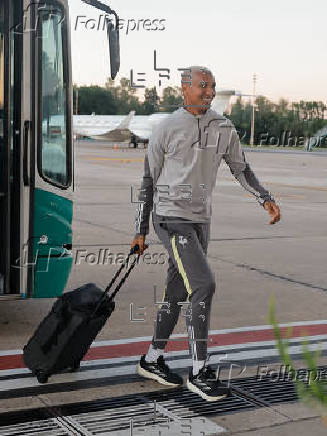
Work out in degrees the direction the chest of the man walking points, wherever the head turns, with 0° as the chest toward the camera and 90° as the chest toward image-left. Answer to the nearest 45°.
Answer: approximately 315°

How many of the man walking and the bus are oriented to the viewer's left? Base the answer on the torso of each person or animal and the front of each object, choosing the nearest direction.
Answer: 0
